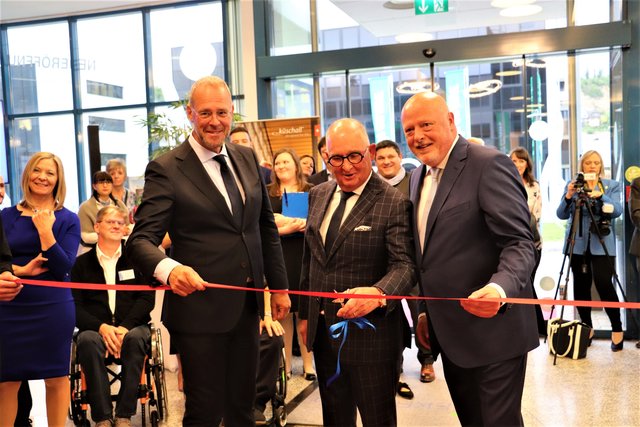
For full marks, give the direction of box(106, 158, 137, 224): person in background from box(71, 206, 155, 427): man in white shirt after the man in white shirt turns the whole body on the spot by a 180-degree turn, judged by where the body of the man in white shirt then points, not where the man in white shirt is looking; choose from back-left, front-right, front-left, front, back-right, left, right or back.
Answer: front

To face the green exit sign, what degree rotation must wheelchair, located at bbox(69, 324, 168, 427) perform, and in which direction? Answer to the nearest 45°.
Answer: approximately 135° to its left

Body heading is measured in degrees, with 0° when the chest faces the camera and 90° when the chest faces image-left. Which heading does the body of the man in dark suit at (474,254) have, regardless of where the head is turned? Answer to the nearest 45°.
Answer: approximately 45°

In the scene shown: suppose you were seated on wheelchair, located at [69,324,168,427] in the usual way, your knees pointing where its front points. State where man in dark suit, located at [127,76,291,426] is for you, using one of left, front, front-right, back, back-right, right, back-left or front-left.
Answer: front

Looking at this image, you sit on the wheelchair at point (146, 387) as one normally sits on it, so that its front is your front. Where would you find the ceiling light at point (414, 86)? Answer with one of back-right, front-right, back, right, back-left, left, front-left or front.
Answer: back-left

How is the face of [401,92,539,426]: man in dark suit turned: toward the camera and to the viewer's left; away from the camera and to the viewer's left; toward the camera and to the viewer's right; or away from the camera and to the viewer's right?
toward the camera and to the viewer's left

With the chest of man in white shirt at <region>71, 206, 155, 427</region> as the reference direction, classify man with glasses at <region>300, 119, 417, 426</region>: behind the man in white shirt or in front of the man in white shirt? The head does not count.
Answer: in front

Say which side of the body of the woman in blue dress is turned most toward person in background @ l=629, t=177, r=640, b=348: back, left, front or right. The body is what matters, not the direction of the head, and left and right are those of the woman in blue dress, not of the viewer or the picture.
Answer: left

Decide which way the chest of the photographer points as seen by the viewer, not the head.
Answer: toward the camera

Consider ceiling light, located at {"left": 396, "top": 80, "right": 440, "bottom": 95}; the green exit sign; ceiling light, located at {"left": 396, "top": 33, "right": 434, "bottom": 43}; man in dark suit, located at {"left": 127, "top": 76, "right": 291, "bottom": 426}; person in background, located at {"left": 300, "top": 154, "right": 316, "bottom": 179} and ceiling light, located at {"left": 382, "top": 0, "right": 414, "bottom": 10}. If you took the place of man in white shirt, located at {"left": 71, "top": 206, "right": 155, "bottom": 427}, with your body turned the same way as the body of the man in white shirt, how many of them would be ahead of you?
1

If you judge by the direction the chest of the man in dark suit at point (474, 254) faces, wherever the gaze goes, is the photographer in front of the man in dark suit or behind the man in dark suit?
behind

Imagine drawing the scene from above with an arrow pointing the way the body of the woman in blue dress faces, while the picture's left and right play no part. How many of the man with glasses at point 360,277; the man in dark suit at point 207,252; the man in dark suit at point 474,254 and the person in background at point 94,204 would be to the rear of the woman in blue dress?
1

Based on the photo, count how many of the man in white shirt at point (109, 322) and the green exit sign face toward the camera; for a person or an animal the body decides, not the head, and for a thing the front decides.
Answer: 2

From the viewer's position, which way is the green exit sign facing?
facing the viewer
